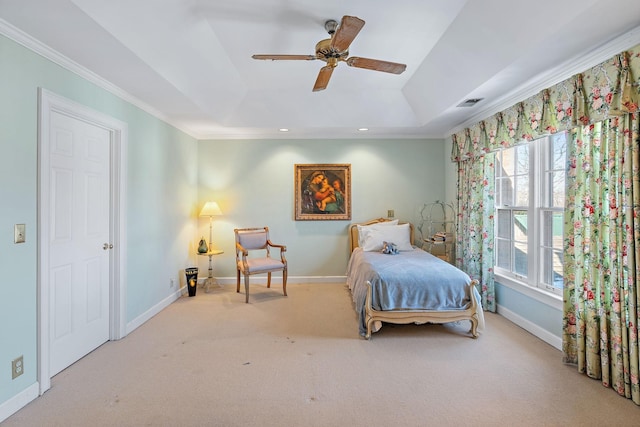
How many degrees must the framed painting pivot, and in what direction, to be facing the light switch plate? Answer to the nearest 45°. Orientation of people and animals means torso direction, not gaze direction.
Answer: approximately 45° to its right

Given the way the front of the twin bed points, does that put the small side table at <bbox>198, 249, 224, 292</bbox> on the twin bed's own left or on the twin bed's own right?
on the twin bed's own right

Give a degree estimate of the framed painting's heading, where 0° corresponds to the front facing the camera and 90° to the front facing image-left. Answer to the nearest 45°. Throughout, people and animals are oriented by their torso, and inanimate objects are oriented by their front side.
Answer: approximately 0°

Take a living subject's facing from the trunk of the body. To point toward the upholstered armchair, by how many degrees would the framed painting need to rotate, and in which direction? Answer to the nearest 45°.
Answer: approximately 45° to its right

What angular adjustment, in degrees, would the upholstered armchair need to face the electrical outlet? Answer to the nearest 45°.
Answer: approximately 90° to its right

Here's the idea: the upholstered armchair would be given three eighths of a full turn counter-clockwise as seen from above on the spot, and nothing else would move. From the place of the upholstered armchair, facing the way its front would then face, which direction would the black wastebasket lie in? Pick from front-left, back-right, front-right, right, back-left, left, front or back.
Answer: left

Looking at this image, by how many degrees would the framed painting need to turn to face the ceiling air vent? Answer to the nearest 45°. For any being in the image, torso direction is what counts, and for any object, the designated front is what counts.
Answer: approximately 45° to its left
